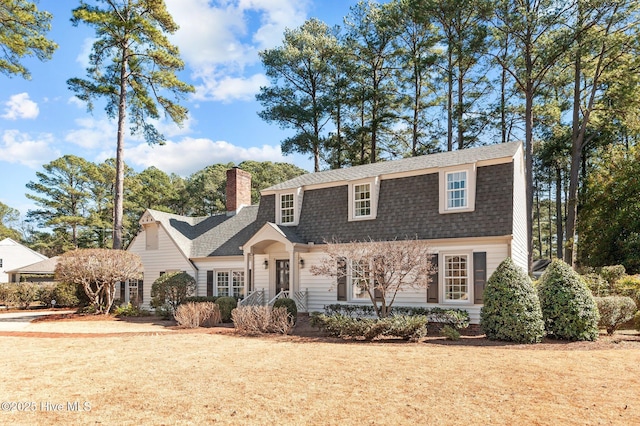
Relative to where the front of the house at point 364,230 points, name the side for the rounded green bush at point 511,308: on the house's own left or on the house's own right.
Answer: on the house's own left

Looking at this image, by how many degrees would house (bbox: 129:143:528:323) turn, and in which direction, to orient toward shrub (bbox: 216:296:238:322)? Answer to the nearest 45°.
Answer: approximately 45° to its right

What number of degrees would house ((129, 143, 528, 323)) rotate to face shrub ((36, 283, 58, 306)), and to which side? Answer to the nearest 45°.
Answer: approximately 90° to its right

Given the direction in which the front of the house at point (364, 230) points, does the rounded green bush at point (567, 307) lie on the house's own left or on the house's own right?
on the house's own left

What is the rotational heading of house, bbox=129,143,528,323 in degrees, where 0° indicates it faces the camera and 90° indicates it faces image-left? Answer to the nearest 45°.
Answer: approximately 45°
